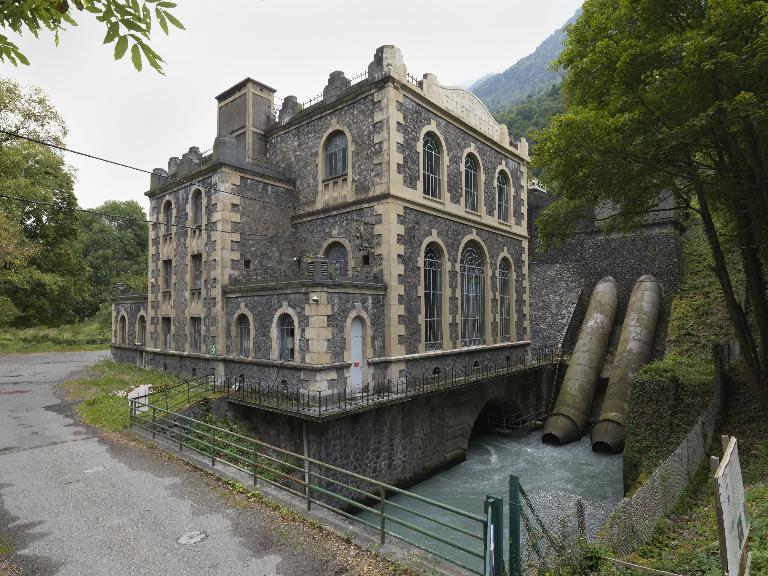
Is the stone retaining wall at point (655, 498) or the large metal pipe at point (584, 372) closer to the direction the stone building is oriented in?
the stone retaining wall

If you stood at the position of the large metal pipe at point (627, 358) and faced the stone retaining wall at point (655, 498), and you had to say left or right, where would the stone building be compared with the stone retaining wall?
right
